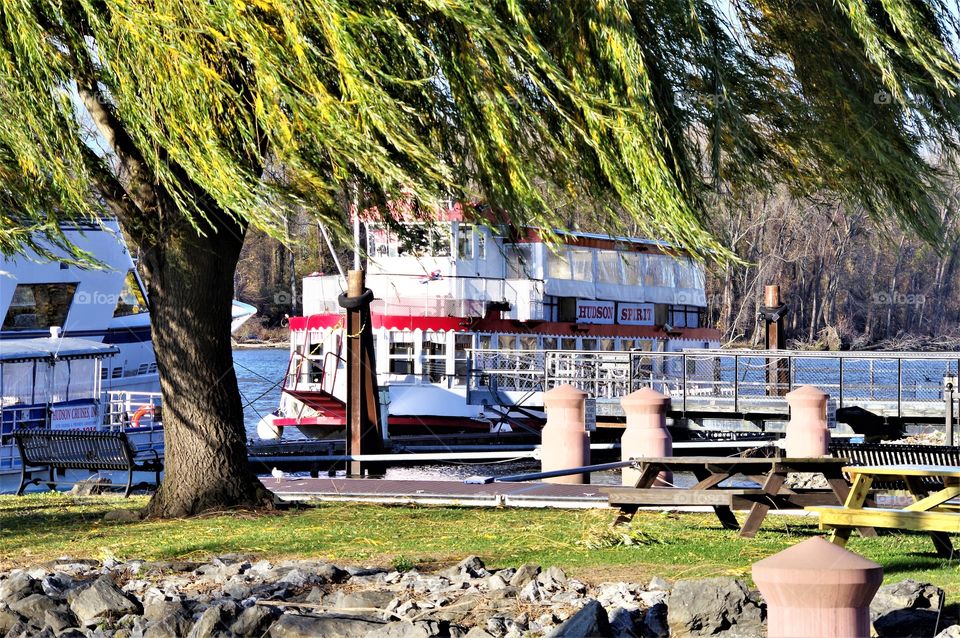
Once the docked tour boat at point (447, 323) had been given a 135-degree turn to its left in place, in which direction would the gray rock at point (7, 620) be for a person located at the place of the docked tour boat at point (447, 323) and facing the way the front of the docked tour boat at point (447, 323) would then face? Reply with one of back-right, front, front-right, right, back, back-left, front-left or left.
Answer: right

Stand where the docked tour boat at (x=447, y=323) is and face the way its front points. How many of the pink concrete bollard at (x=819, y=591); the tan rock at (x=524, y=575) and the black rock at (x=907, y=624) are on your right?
0

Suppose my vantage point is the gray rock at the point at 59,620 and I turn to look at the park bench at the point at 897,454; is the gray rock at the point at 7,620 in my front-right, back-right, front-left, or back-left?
back-left

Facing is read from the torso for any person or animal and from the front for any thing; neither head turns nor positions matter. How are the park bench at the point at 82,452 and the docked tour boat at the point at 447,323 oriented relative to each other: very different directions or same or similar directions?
very different directions

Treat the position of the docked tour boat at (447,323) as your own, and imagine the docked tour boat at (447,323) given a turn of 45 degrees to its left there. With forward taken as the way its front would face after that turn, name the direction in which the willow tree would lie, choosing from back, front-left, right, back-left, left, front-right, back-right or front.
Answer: front

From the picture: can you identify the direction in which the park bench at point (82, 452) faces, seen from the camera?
facing away from the viewer and to the right of the viewer

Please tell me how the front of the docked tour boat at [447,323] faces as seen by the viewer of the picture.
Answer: facing the viewer and to the left of the viewer
